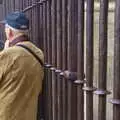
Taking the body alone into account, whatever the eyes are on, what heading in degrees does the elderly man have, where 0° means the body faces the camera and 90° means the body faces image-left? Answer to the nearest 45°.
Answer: approximately 135°

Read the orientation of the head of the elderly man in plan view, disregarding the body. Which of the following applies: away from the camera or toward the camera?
away from the camera
